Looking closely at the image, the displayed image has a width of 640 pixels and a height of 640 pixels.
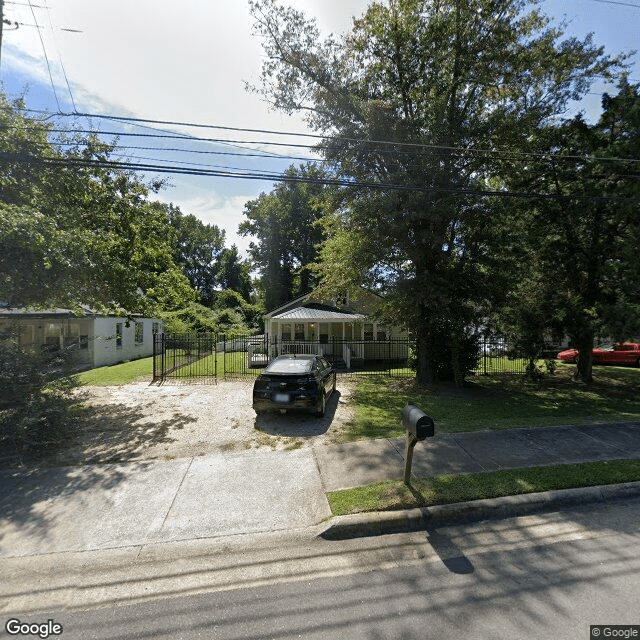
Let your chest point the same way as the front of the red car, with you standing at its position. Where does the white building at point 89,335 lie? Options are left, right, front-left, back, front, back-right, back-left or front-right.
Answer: front-left

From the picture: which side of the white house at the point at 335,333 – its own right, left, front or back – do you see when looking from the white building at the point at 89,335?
right

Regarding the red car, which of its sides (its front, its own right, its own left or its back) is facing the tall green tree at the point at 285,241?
front

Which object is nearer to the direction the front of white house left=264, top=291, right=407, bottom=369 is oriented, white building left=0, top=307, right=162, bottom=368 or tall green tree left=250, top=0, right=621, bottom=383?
the tall green tree

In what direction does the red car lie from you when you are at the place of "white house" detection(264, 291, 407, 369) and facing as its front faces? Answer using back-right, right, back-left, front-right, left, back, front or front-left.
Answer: left

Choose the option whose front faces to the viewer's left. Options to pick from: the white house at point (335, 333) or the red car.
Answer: the red car

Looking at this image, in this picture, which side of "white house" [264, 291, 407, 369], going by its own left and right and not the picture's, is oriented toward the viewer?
front

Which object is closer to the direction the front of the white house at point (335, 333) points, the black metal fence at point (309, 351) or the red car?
the black metal fence

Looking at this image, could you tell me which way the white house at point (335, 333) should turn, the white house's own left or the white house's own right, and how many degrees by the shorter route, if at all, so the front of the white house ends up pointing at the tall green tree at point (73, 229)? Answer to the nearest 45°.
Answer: approximately 45° to the white house's own right

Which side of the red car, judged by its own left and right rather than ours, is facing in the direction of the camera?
left

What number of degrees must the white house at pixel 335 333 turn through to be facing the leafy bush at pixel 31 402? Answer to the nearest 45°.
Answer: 0° — it already faces it

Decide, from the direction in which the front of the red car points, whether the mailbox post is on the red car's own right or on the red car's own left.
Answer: on the red car's own left

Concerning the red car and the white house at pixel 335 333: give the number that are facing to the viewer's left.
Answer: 1

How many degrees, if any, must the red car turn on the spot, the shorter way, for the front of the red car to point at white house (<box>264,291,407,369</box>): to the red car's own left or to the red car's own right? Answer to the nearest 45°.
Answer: approximately 45° to the red car's own left
